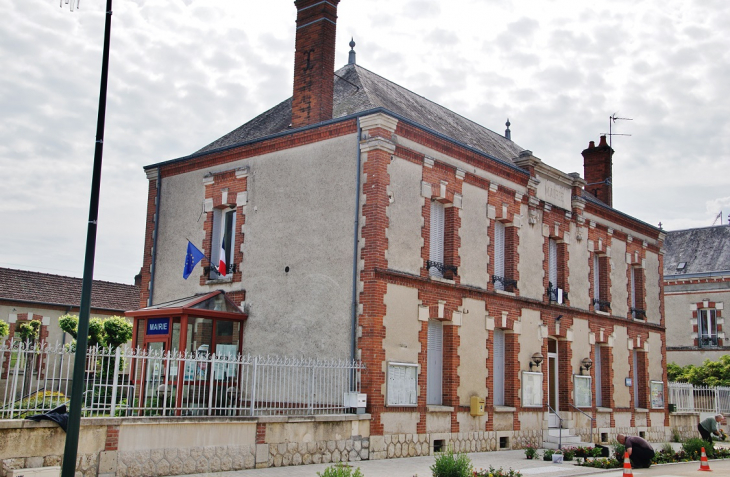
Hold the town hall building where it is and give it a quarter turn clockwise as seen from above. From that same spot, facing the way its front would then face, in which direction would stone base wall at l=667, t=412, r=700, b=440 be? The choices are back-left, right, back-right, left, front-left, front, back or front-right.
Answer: back

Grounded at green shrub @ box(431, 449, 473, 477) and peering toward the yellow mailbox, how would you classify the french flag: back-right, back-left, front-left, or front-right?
front-left

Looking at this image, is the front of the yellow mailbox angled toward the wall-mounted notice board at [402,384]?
no

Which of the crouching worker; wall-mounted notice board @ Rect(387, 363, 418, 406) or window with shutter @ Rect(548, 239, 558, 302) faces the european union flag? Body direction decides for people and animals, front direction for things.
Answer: the crouching worker

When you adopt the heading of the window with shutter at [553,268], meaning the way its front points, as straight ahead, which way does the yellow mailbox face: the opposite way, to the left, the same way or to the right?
the same way

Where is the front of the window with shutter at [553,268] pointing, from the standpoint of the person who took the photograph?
facing the viewer and to the right of the viewer

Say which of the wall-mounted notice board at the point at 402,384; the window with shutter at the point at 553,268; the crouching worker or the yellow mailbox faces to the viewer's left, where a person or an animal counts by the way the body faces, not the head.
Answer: the crouching worker

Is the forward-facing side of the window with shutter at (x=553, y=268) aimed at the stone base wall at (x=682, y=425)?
no

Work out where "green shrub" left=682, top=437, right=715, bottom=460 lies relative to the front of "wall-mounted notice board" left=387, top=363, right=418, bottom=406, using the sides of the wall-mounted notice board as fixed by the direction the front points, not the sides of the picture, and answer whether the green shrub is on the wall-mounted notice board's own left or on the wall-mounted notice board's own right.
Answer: on the wall-mounted notice board's own left

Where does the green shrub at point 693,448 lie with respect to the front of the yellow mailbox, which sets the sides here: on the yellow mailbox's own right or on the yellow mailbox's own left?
on the yellow mailbox's own left

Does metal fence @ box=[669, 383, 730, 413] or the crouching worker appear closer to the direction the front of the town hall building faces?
the crouching worker

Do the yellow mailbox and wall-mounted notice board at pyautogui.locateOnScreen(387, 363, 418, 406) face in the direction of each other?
no

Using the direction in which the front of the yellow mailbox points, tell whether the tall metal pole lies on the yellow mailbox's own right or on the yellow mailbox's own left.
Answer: on the yellow mailbox's own right

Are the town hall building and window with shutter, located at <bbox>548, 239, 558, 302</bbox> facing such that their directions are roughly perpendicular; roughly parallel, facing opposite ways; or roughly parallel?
roughly parallel

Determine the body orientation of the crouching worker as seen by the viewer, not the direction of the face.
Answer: to the viewer's left

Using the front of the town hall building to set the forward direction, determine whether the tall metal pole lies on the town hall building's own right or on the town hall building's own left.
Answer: on the town hall building's own right

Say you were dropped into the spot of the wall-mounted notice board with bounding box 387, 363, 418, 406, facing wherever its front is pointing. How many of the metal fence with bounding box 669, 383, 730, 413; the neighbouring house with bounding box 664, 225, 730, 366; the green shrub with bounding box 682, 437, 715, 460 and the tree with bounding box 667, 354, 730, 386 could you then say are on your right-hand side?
0

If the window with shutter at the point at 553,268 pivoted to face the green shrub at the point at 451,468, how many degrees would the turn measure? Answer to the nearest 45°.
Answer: approximately 45° to its right

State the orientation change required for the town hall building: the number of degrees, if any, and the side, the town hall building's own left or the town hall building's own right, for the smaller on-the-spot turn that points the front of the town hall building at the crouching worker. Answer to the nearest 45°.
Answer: approximately 45° to the town hall building's own left

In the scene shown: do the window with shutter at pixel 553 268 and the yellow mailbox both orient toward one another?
no
